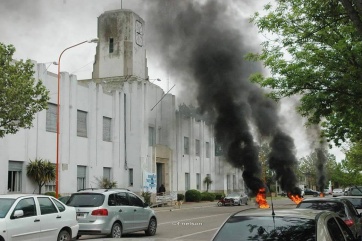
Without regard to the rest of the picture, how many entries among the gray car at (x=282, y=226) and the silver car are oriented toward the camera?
0

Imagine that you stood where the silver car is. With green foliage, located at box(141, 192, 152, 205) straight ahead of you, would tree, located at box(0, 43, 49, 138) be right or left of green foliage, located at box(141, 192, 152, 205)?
left

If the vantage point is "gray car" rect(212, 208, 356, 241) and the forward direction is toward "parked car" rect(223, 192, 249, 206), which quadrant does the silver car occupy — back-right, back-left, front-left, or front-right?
front-left

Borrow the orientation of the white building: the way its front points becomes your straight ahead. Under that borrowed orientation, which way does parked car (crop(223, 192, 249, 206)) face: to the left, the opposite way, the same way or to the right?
to the right

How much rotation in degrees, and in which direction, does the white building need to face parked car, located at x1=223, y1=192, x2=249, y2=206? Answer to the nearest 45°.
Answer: approximately 45° to its left

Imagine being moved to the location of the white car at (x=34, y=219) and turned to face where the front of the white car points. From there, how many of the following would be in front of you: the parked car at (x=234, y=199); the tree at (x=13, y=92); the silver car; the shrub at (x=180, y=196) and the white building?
0

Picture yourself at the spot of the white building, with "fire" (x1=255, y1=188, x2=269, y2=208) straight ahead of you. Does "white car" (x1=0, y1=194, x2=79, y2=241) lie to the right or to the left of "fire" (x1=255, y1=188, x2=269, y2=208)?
right

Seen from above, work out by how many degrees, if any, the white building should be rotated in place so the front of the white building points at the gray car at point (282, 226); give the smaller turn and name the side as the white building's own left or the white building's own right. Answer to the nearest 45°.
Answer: approximately 45° to the white building's own right

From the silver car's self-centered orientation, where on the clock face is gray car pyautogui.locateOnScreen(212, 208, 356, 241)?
The gray car is roughly at 4 o'clock from the silver car.

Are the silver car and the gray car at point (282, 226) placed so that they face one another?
no

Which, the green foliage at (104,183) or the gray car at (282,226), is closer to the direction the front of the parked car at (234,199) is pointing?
the green foliage

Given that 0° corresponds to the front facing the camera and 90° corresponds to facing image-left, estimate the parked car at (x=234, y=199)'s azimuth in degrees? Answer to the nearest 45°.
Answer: approximately 45°

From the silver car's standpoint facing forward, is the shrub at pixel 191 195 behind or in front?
in front

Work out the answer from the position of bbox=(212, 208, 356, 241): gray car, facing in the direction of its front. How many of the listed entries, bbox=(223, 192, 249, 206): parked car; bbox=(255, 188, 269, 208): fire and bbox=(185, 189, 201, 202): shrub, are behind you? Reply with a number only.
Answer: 0

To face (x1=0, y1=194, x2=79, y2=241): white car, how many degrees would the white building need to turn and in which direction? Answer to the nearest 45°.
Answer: approximately 45° to its right

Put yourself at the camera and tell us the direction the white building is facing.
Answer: facing the viewer and to the right of the viewer

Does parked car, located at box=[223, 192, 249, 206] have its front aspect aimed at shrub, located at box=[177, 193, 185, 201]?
no
